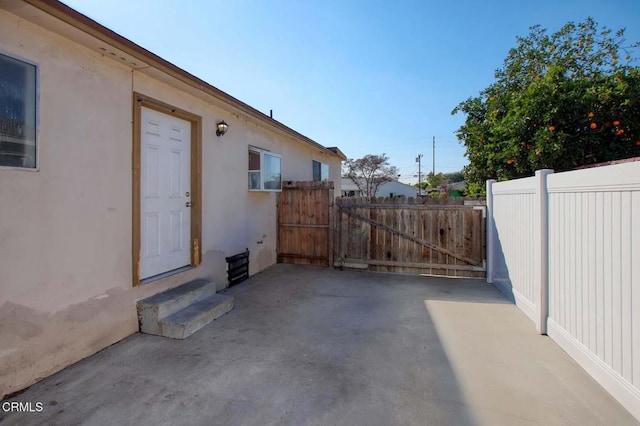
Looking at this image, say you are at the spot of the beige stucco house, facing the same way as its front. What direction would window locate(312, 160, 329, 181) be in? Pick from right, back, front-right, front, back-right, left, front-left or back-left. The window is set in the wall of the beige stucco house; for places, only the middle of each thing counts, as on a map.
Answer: left

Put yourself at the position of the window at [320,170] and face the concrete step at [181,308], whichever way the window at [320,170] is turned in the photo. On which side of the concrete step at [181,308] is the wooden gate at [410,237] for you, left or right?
left

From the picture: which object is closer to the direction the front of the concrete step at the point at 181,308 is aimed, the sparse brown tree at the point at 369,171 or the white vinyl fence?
the white vinyl fence

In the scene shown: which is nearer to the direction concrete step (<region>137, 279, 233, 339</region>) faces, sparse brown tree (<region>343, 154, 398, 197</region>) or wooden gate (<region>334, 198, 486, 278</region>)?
the wooden gate

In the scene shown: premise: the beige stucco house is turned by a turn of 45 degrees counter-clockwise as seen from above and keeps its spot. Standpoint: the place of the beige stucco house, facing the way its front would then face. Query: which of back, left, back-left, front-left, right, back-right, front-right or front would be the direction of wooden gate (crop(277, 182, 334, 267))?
front-left

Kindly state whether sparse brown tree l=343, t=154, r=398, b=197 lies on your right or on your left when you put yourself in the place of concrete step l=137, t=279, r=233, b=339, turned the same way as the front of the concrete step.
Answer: on your left

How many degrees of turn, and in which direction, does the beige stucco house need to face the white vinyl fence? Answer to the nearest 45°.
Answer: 0° — it already faces it

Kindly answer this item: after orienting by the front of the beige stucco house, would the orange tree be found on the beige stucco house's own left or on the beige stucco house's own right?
on the beige stucco house's own left

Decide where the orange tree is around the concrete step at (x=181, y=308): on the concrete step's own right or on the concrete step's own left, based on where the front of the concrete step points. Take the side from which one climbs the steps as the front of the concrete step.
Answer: on the concrete step's own left

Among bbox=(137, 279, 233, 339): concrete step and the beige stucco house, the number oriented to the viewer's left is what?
0

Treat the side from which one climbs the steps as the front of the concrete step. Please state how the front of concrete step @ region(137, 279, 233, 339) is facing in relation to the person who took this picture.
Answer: facing the viewer and to the right of the viewer

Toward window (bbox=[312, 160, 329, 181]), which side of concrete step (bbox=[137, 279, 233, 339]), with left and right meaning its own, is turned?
left
